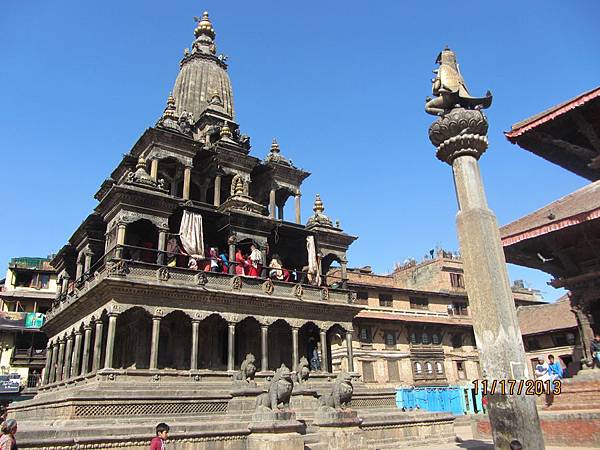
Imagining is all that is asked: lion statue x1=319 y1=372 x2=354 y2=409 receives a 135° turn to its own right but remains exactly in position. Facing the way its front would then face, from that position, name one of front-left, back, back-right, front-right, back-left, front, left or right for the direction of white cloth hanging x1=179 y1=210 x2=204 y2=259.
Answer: front-right

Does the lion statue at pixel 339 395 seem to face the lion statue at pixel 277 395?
no

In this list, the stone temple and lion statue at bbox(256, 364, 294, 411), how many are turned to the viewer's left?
0

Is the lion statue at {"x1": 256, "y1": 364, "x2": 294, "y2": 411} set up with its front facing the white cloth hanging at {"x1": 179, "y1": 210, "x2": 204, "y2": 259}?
no

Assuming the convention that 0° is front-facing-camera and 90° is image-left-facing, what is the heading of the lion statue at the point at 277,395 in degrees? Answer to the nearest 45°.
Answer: approximately 315°

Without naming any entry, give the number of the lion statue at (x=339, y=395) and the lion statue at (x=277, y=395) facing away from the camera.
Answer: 0

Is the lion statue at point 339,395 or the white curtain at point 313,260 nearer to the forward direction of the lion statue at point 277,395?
the lion statue

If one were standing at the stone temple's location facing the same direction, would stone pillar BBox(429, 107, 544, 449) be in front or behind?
in front

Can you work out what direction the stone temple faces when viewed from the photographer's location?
facing the viewer and to the right of the viewer

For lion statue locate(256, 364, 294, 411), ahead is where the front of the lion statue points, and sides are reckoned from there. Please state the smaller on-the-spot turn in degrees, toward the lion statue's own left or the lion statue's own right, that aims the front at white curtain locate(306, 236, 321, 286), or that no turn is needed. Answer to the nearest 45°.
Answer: approximately 135° to the lion statue's own left

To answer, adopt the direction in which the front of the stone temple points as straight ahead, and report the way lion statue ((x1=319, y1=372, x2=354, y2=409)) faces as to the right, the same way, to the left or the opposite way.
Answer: the same way

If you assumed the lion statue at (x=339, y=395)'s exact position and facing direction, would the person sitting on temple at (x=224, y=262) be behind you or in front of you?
behind

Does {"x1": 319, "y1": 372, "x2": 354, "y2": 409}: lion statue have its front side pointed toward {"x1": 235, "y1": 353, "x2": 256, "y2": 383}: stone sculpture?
no

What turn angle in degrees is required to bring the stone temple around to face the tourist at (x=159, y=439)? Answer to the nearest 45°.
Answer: approximately 45° to its right

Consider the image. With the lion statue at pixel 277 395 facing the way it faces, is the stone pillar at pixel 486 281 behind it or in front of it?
in front
